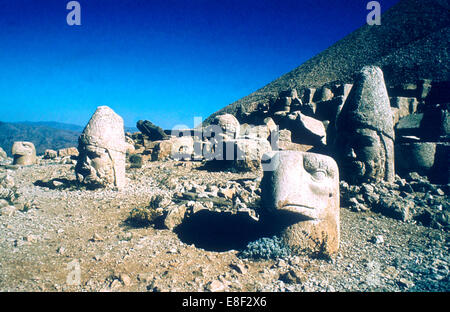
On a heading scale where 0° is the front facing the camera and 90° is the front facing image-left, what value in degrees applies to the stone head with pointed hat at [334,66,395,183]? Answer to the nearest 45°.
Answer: approximately 45°

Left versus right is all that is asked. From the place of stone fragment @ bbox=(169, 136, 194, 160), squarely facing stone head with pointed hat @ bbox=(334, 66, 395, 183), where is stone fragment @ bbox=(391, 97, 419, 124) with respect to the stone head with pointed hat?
left

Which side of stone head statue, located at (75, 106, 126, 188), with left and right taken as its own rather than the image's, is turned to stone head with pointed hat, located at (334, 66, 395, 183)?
left

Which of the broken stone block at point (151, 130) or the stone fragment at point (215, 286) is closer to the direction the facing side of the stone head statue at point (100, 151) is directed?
the stone fragment

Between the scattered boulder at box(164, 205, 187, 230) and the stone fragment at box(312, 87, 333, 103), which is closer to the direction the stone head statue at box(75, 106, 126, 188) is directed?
the scattered boulder
